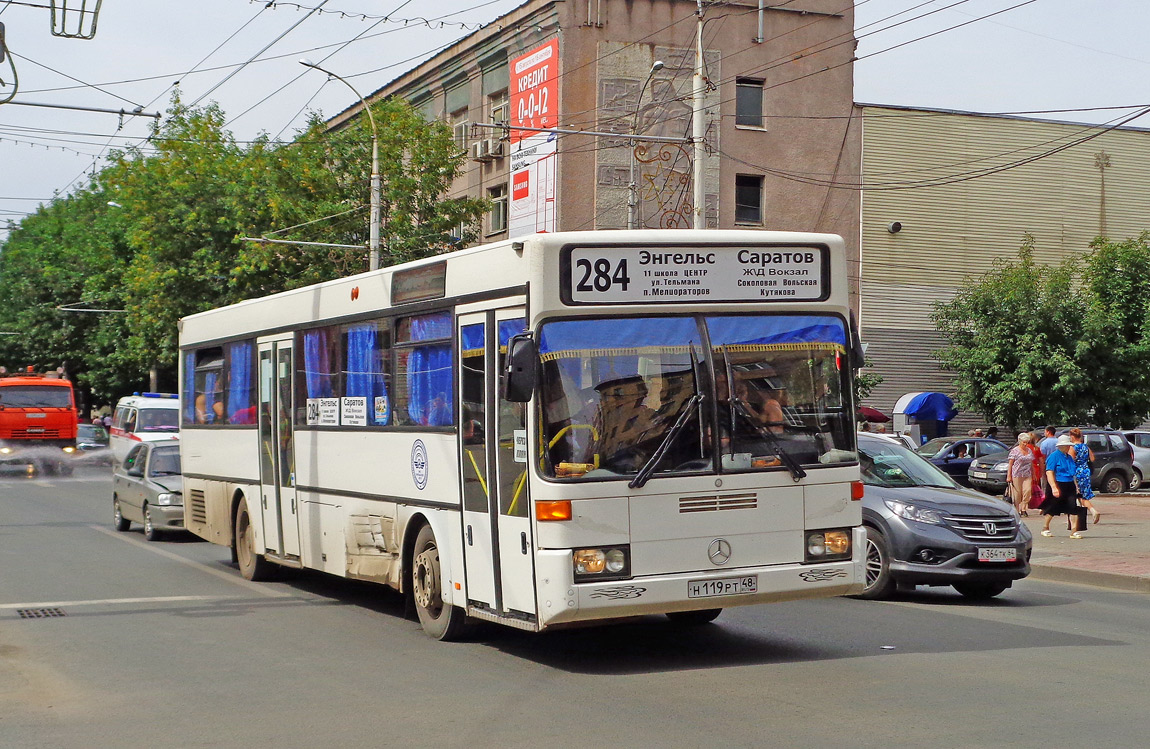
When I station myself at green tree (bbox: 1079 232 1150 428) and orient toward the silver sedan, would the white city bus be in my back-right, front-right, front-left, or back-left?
front-left

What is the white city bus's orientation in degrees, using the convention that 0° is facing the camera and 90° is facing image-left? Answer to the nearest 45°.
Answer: approximately 315°

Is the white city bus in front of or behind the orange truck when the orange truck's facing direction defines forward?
in front

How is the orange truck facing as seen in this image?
toward the camera

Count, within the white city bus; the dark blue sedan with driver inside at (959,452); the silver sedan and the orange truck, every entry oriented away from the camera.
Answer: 0

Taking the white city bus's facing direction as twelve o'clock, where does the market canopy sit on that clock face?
The market canopy is roughly at 8 o'clock from the white city bus.

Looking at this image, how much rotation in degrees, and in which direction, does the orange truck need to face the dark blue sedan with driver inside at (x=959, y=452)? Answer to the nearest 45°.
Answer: approximately 45° to its left

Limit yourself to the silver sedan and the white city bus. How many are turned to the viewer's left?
0

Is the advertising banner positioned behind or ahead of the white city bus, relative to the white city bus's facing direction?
behind

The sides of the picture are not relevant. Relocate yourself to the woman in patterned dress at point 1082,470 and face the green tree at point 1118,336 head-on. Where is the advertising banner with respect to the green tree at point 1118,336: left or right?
left

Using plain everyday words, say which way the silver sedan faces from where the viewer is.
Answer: facing the viewer and to the right of the viewer

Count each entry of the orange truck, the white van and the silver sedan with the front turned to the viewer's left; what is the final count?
0

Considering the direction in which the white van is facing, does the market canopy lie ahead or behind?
ahead

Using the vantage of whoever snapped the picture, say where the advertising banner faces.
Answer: facing the viewer and to the left of the viewer

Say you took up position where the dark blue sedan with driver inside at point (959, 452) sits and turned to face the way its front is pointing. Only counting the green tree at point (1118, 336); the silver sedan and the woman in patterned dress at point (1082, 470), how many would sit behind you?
1

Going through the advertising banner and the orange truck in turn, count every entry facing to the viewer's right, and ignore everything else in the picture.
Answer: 0

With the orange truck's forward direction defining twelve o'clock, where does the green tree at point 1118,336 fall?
The green tree is roughly at 10 o'clock from the orange truck.

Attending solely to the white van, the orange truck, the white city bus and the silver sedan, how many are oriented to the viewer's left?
0

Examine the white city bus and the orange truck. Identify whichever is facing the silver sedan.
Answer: the orange truck

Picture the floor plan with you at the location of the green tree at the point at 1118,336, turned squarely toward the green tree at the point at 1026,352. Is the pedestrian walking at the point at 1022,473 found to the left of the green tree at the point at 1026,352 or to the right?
left
